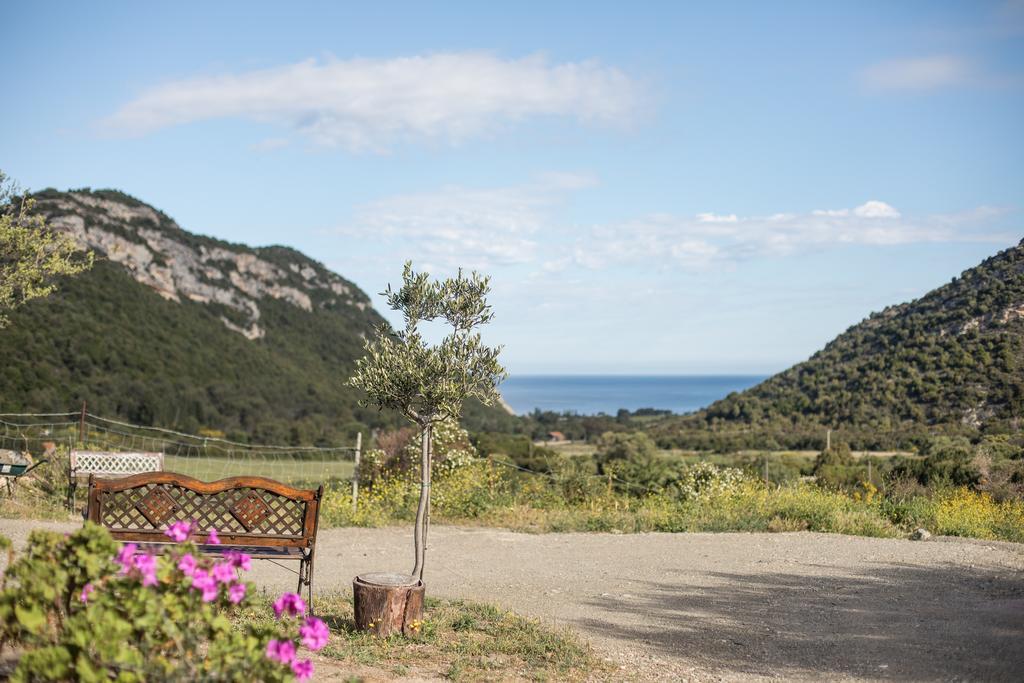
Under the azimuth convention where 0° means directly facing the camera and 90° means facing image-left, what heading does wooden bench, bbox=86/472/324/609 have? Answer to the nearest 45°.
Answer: approximately 180°

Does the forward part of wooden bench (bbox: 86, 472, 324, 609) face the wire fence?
yes

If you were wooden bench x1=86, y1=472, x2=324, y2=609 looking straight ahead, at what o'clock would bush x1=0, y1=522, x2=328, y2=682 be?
The bush is roughly at 6 o'clock from the wooden bench.

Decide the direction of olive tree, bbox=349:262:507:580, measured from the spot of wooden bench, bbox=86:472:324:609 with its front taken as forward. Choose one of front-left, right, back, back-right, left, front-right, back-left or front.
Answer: right

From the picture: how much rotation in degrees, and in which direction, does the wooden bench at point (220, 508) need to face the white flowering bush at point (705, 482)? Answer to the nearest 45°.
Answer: approximately 45° to its right

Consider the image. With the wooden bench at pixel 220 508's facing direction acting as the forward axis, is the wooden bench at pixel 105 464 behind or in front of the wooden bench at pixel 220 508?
in front

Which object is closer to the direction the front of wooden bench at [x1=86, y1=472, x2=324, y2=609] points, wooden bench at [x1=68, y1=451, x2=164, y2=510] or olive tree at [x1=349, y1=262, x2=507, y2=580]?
the wooden bench
